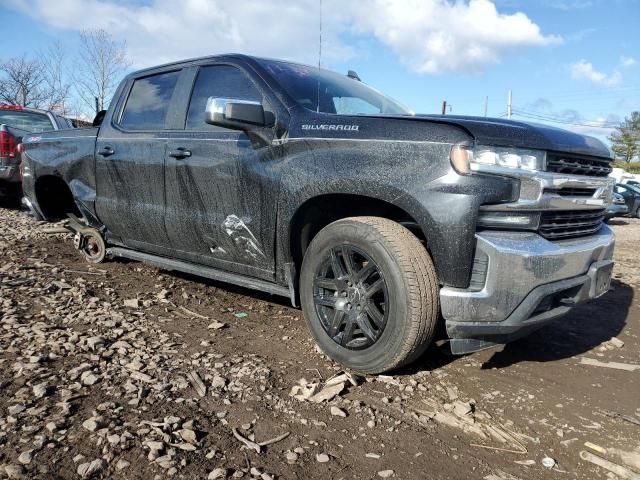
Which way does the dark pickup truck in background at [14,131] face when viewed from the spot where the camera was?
facing away from the viewer and to the right of the viewer

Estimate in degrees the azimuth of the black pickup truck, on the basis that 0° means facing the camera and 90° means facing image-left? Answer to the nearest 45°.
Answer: approximately 315°

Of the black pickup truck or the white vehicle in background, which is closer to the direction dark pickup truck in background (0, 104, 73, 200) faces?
the white vehicle in background

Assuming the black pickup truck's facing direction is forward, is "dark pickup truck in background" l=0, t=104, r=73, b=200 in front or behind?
behind

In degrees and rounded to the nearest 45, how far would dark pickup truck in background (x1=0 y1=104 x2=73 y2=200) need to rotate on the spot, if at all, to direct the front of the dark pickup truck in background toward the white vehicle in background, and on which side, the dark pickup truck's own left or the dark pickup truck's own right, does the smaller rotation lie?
approximately 45° to the dark pickup truck's own right

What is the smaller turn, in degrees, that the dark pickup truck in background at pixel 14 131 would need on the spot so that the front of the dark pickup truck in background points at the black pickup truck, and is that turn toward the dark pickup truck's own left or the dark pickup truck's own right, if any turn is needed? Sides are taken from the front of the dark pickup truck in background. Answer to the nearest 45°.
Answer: approximately 135° to the dark pickup truck's own right
